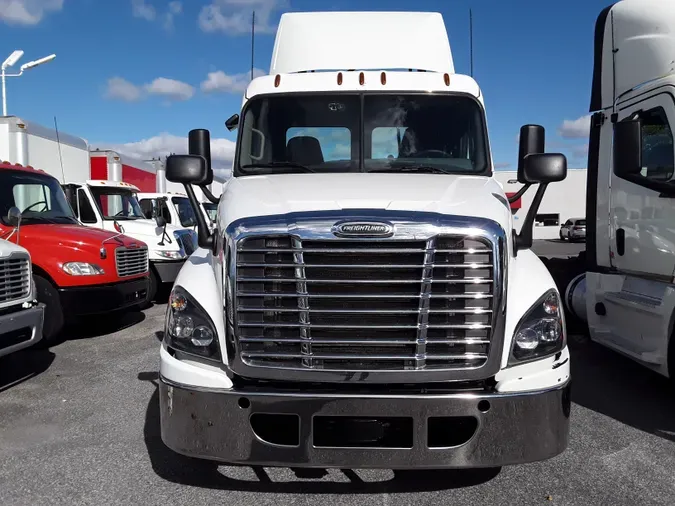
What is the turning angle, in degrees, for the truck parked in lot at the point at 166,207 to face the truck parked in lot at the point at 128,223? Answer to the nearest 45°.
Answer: approximately 45° to its right

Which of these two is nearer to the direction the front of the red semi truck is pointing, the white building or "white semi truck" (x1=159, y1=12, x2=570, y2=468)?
the white semi truck

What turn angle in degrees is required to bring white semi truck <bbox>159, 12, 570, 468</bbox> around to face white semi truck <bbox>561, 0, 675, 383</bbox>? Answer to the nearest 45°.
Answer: approximately 135° to its left

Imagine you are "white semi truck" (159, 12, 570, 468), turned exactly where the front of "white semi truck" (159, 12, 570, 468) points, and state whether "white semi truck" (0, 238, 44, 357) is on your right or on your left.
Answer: on your right
